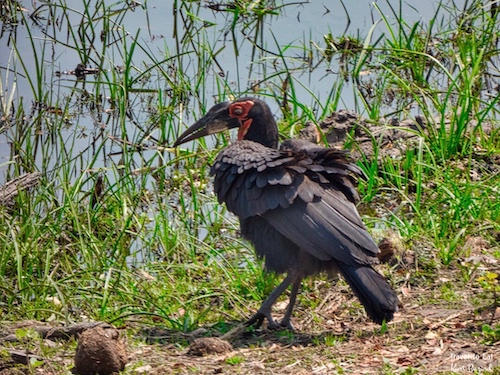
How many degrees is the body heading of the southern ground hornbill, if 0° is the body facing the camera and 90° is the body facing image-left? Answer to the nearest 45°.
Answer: approximately 90°
